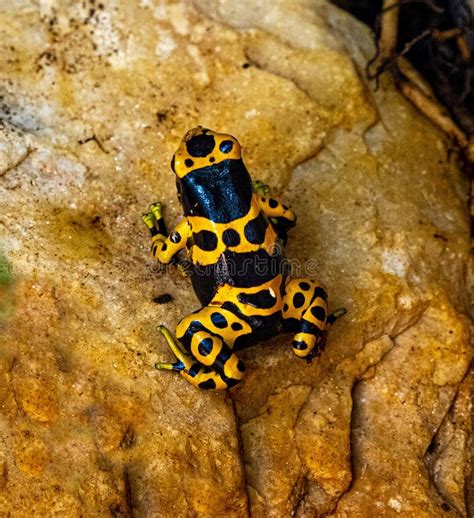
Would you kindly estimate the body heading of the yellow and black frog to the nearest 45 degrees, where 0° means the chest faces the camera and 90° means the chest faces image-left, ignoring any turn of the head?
approximately 180°
